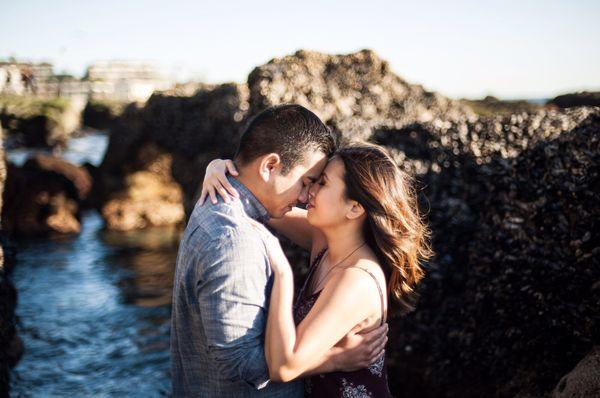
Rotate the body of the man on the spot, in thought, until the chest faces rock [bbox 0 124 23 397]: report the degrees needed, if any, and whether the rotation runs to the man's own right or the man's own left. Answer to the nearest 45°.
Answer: approximately 135° to the man's own left

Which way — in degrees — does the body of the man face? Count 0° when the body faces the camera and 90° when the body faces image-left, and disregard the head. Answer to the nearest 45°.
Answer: approximately 270°

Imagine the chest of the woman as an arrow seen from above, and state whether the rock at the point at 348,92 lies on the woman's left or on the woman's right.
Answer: on the woman's right

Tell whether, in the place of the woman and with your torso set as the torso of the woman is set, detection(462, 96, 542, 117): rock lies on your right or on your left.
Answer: on your right

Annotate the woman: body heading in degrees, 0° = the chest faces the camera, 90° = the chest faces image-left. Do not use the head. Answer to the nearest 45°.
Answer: approximately 90°

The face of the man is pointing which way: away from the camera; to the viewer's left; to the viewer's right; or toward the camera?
to the viewer's right

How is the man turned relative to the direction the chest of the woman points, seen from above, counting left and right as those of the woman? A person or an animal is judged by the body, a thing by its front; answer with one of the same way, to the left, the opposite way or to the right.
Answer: the opposite way

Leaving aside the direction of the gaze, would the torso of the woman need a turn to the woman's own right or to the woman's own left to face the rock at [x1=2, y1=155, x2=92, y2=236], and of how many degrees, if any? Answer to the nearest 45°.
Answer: approximately 45° to the woman's own right

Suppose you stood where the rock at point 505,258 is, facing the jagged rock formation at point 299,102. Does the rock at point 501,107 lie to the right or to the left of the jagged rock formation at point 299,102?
right

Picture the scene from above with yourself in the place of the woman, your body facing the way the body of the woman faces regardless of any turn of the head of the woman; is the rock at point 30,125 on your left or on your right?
on your right
